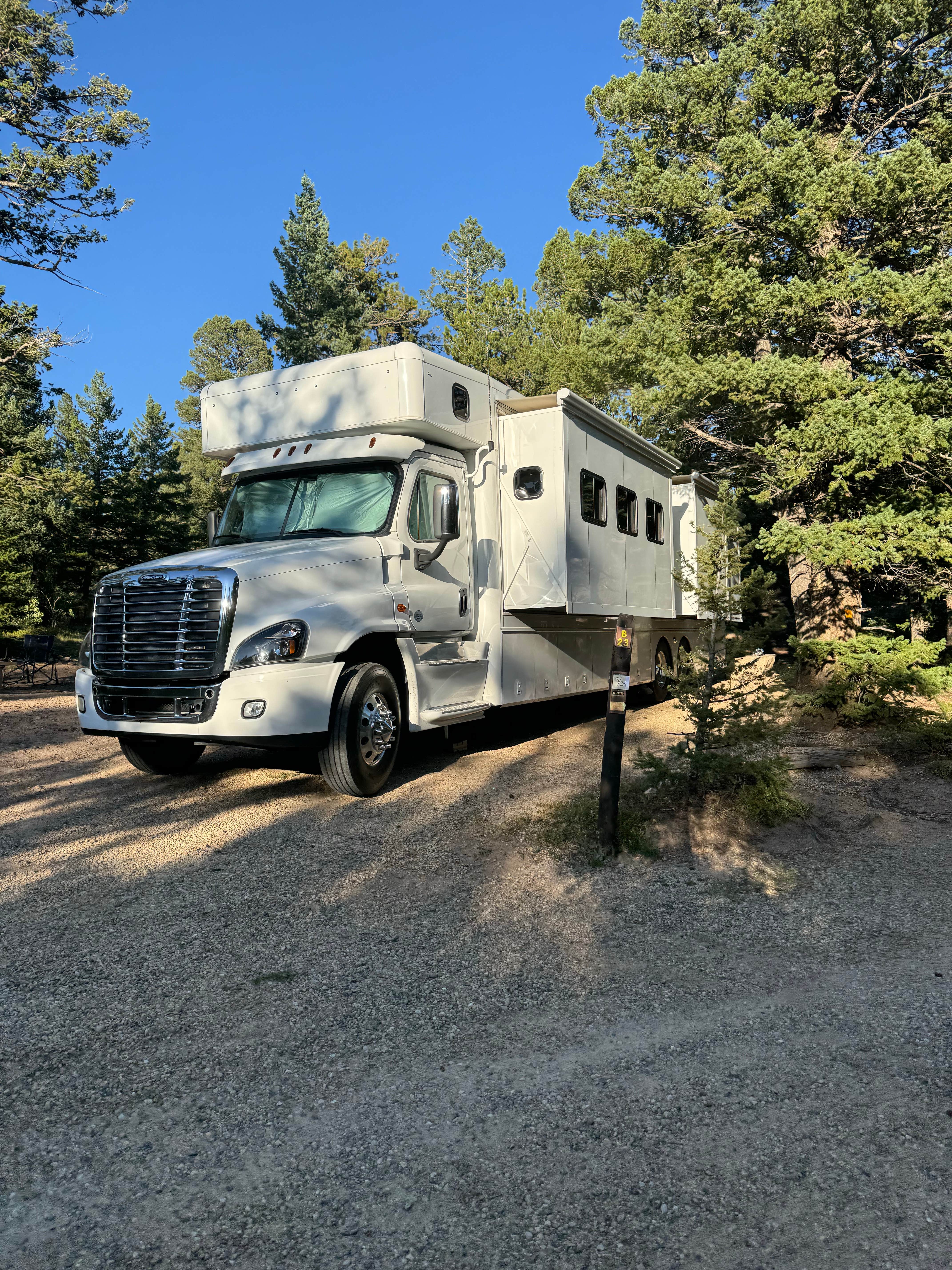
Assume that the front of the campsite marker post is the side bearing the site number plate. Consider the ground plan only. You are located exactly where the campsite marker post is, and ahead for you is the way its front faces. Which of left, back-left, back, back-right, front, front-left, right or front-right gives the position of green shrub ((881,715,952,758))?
back-left

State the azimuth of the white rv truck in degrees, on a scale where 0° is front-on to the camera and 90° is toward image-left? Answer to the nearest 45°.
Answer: approximately 45°

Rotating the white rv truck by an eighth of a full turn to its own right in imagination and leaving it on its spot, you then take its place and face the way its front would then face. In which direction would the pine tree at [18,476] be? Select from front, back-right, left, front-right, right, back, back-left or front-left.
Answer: front-right

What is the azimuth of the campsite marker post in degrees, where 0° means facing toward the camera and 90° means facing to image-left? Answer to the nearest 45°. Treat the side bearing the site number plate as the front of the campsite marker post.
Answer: approximately 0°

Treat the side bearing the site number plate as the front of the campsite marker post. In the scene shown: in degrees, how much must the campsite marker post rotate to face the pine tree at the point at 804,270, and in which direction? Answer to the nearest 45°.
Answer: approximately 180°

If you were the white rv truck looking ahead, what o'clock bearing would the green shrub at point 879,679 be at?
The green shrub is roughly at 7 o'clock from the white rv truck.

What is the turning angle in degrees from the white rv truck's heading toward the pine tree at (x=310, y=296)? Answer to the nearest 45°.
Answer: approximately 135° to its right

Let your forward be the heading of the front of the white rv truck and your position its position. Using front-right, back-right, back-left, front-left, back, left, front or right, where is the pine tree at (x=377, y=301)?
back-right

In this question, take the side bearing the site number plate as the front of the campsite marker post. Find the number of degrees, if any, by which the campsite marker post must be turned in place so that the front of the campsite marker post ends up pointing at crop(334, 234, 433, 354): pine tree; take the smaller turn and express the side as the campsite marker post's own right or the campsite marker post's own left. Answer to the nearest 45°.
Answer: approximately 180°

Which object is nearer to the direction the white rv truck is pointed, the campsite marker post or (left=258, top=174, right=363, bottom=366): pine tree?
the campsite marker post

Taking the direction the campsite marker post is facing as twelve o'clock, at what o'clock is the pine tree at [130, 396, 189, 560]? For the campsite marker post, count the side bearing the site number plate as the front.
The pine tree is roughly at 5 o'clock from the campsite marker post.
